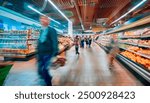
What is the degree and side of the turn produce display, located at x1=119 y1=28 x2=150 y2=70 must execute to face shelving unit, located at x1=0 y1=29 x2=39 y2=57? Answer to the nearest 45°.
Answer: approximately 45° to its right

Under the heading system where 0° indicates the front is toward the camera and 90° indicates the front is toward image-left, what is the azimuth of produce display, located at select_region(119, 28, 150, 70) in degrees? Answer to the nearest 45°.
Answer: approximately 45°

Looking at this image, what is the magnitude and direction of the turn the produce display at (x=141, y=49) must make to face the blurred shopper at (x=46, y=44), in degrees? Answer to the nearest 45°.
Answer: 0° — it already faces them
